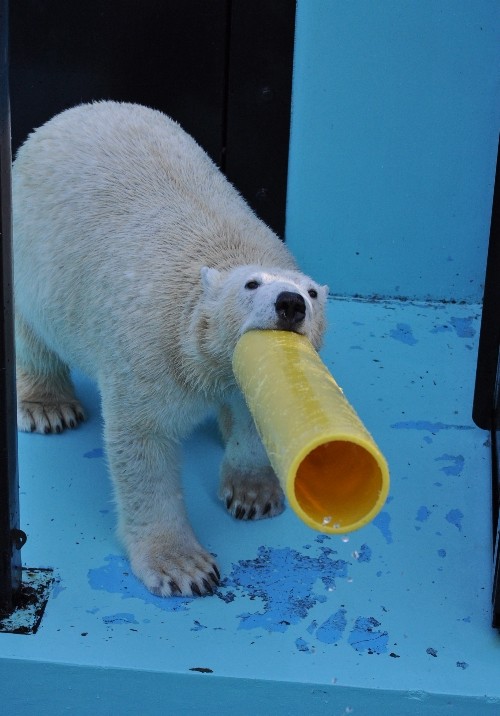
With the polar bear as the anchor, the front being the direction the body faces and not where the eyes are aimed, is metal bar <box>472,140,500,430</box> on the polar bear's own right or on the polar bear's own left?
on the polar bear's own left

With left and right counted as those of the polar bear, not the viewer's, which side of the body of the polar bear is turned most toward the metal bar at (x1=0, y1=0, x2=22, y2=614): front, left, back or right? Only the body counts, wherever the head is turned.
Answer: right

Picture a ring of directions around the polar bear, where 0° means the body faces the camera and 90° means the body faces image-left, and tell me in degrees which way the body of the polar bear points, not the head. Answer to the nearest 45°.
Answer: approximately 315°

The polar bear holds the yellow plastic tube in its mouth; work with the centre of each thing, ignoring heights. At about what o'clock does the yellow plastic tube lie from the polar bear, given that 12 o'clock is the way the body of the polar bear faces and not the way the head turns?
The yellow plastic tube is roughly at 1 o'clock from the polar bear.
